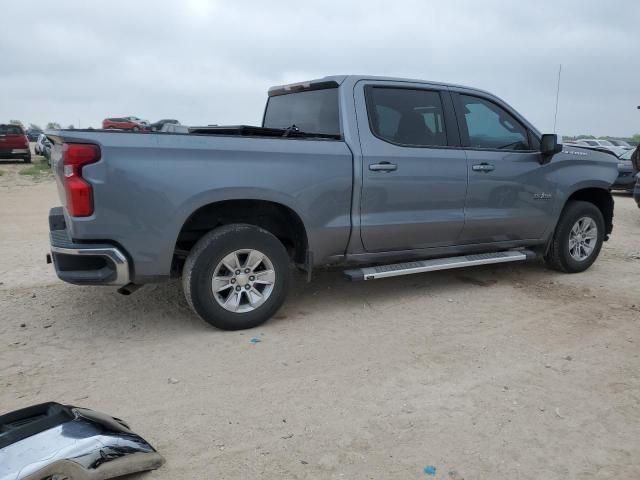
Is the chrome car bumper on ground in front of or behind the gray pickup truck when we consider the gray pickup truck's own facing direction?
behind

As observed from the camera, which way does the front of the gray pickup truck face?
facing away from the viewer and to the right of the viewer

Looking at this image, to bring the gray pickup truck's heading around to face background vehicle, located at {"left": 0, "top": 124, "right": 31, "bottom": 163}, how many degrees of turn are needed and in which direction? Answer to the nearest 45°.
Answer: approximately 90° to its left

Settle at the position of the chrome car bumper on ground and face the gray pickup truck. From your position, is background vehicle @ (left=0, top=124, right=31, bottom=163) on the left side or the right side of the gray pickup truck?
left

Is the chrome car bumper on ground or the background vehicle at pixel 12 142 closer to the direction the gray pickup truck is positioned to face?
the background vehicle
